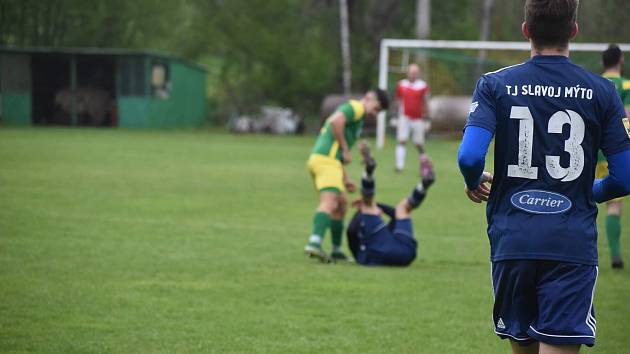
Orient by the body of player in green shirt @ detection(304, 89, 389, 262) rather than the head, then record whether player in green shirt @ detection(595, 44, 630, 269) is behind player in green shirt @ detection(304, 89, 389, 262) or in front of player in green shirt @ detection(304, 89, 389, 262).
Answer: in front

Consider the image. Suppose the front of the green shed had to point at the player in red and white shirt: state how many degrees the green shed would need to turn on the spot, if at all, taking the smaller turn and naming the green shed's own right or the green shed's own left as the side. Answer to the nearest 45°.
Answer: approximately 45° to the green shed's own left

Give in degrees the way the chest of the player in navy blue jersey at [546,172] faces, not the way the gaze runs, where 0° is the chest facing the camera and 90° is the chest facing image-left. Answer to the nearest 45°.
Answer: approximately 180°

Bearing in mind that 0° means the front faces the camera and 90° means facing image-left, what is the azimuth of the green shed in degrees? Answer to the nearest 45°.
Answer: approximately 0°

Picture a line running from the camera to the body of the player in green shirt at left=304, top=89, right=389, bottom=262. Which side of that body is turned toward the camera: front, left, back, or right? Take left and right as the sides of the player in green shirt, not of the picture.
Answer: right

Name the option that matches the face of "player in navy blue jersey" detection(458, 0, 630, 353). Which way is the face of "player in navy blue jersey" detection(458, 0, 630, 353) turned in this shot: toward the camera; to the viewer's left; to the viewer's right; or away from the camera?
away from the camera

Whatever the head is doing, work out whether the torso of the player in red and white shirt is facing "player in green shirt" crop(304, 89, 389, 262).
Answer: yes

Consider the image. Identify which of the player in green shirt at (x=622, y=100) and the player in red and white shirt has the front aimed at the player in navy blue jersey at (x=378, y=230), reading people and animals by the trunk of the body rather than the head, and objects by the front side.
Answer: the player in red and white shirt

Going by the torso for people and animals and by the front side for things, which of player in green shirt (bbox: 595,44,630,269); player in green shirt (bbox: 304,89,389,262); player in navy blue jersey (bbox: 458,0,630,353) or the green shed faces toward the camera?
the green shed
